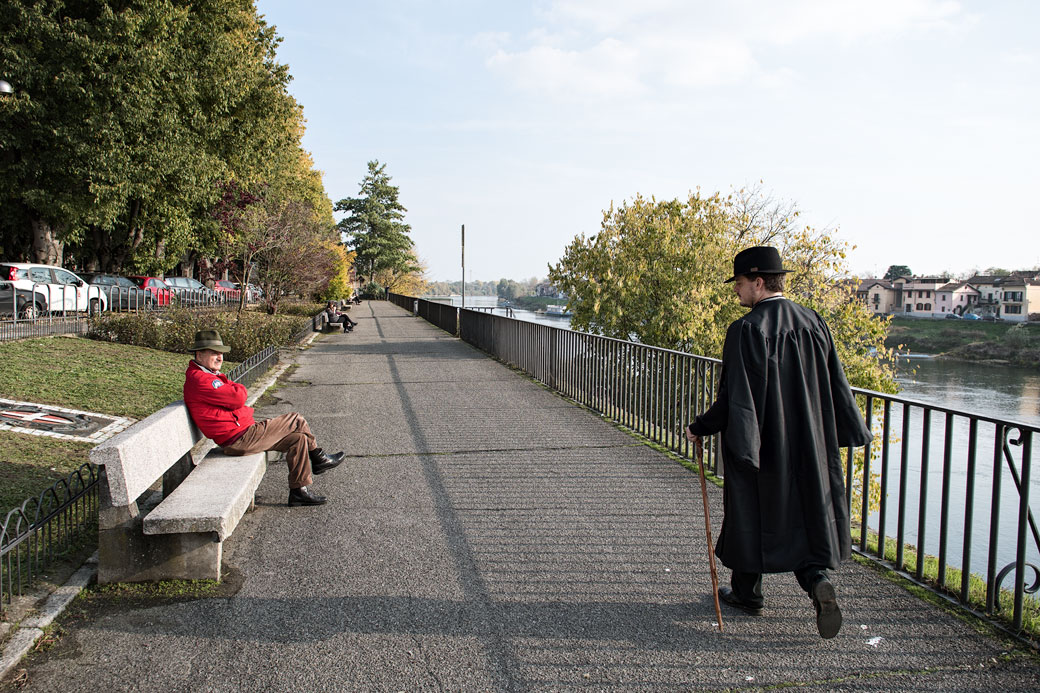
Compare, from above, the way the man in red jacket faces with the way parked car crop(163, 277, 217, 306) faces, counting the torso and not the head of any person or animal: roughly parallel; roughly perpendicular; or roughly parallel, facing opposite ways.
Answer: roughly parallel

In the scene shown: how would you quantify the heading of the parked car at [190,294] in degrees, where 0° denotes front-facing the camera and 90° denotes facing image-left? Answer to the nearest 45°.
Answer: approximately 270°

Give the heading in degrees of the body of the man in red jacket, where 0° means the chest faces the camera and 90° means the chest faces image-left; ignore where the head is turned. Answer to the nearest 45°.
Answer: approximately 270°

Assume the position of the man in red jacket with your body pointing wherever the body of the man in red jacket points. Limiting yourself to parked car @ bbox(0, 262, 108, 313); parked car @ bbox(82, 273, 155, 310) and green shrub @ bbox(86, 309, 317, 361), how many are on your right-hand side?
0

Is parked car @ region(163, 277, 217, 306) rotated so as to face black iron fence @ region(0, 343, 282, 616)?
no

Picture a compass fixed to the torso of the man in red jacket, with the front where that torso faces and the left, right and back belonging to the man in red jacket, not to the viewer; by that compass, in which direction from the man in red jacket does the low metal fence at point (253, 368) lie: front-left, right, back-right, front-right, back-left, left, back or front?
left

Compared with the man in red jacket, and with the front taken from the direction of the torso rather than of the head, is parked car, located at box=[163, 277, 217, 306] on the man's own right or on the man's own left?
on the man's own left

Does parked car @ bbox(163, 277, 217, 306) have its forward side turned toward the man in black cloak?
no

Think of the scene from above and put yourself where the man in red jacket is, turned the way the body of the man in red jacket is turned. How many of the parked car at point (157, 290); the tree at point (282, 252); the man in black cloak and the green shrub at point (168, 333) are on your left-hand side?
3

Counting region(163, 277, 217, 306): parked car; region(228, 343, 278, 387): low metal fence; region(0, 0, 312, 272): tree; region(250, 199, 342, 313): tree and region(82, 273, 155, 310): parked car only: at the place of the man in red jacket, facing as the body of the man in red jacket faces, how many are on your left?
5

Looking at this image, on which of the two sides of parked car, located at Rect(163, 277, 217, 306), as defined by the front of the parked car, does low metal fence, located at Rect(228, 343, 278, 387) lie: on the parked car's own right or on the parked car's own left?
on the parked car's own right

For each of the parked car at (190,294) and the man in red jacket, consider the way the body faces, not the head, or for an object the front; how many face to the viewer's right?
2

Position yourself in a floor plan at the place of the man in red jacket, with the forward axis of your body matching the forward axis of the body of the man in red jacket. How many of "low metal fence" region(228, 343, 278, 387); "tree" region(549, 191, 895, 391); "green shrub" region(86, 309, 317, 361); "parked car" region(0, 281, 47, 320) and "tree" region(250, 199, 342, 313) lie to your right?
0

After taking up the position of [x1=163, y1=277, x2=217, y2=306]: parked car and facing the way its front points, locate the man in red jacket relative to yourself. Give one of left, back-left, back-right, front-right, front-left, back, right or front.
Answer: right

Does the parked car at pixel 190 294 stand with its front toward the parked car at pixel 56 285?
no

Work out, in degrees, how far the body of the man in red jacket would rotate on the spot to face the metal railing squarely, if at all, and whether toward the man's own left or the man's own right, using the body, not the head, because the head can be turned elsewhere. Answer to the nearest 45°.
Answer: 0° — they already face it

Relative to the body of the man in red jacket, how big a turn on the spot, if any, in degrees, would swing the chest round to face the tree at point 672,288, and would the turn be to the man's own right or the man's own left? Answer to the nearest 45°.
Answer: approximately 45° to the man's own left

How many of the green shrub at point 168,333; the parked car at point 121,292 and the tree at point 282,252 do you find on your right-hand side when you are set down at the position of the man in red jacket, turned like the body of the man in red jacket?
0

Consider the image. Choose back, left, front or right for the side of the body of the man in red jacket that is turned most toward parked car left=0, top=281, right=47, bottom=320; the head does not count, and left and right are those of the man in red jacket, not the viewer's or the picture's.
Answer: left
